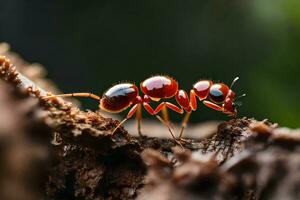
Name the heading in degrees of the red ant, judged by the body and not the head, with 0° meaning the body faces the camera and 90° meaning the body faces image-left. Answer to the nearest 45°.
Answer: approximately 270°
